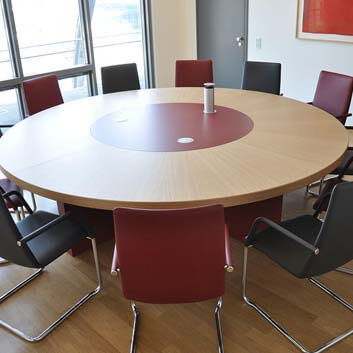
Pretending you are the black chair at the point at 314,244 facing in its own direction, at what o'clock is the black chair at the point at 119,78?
the black chair at the point at 119,78 is roughly at 12 o'clock from the black chair at the point at 314,244.

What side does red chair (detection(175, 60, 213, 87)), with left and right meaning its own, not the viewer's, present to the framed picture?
left

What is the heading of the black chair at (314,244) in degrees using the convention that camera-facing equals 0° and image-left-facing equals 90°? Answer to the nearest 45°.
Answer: approximately 135°

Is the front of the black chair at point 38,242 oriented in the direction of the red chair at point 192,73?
yes

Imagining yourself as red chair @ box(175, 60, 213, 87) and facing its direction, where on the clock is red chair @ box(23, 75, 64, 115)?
red chair @ box(23, 75, 64, 115) is roughly at 2 o'clock from red chair @ box(175, 60, 213, 87).

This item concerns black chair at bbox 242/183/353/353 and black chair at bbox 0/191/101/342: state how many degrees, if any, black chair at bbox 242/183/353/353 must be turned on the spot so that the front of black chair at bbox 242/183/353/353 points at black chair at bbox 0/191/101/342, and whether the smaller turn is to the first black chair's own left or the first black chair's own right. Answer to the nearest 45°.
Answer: approximately 45° to the first black chair's own left

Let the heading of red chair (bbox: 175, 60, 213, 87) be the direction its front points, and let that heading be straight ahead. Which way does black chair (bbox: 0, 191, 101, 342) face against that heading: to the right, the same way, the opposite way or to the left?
the opposite way
